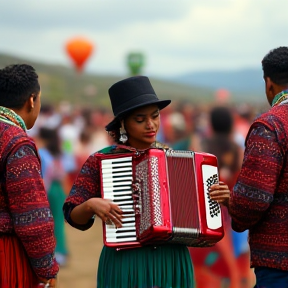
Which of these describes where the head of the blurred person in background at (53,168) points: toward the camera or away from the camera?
away from the camera

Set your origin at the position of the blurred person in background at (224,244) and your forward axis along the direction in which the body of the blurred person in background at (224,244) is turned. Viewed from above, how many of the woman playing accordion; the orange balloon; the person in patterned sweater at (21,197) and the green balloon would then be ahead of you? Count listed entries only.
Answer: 2

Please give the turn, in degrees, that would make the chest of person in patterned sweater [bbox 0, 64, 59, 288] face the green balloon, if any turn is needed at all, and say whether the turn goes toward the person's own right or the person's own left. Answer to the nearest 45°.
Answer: approximately 45° to the person's own left

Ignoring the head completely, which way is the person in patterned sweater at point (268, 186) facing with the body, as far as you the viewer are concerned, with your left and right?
facing away from the viewer and to the left of the viewer

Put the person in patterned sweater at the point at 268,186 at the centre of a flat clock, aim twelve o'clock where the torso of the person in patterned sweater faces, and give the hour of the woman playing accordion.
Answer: The woman playing accordion is roughly at 11 o'clock from the person in patterned sweater.

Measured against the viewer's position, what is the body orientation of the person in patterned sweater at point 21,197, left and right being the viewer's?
facing away from the viewer and to the right of the viewer

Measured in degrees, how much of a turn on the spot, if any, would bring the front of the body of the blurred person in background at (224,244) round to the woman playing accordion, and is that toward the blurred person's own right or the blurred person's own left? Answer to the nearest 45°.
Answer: approximately 180°

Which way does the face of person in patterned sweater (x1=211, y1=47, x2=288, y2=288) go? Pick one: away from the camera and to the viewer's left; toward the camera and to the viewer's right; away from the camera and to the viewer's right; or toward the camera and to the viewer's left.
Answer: away from the camera and to the viewer's left

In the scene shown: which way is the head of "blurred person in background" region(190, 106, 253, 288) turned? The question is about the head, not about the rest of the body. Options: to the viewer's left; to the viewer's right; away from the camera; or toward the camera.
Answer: away from the camera

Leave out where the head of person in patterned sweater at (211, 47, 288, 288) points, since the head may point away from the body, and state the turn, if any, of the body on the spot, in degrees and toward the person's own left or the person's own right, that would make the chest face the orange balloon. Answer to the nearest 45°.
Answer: approximately 45° to the person's own right

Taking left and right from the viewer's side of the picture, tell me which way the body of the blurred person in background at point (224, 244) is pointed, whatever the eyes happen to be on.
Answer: facing away from the viewer
